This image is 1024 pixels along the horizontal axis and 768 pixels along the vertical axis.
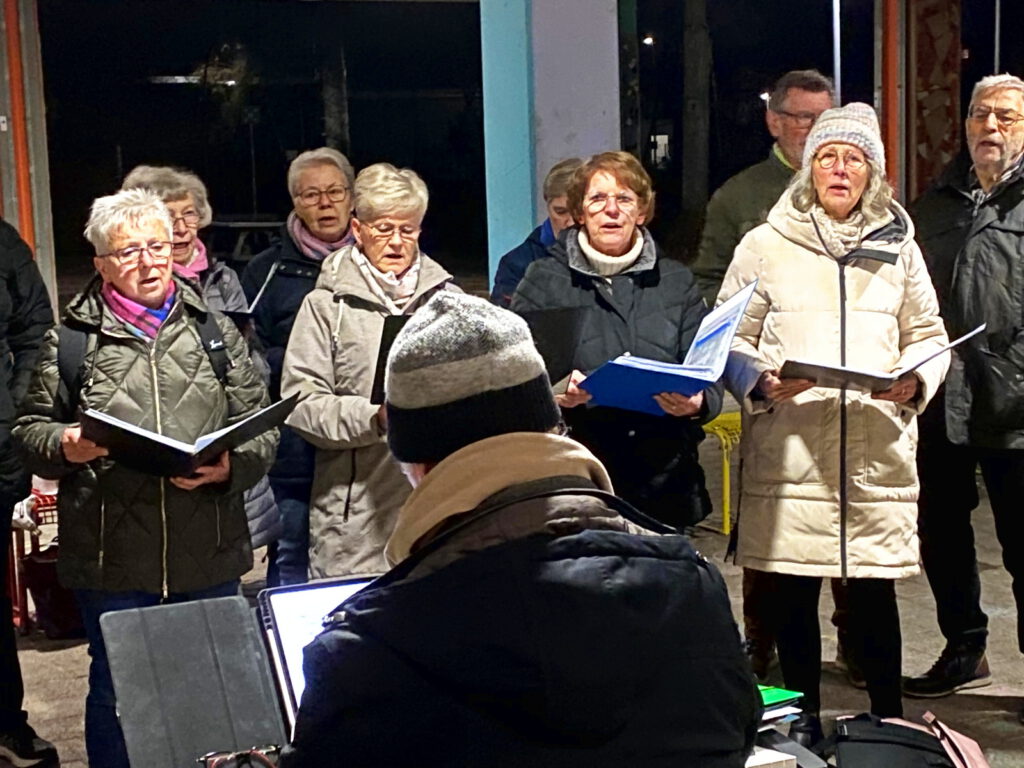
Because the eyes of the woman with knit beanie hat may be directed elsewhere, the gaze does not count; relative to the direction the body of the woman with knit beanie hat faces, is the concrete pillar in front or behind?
behind

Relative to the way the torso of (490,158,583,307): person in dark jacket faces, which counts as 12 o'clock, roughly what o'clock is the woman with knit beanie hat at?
The woman with knit beanie hat is roughly at 11 o'clock from the person in dark jacket.

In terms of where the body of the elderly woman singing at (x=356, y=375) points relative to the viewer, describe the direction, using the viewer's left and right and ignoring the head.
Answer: facing the viewer and to the right of the viewer

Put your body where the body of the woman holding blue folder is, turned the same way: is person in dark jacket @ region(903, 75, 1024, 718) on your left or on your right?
on your left

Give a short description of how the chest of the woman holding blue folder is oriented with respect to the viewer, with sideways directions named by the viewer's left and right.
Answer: facing the viewer

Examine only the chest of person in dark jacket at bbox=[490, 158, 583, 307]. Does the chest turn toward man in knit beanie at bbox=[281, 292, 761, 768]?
yes

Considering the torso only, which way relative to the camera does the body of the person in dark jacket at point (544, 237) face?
toward the camera

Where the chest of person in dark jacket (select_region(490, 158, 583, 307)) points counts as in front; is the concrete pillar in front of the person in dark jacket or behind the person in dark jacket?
behind

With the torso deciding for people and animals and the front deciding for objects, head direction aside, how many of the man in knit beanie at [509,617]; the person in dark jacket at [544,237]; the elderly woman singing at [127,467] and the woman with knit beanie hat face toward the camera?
3

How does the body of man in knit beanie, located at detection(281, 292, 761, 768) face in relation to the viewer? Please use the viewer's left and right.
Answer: facing away from the viewer and to the left of the viewer
